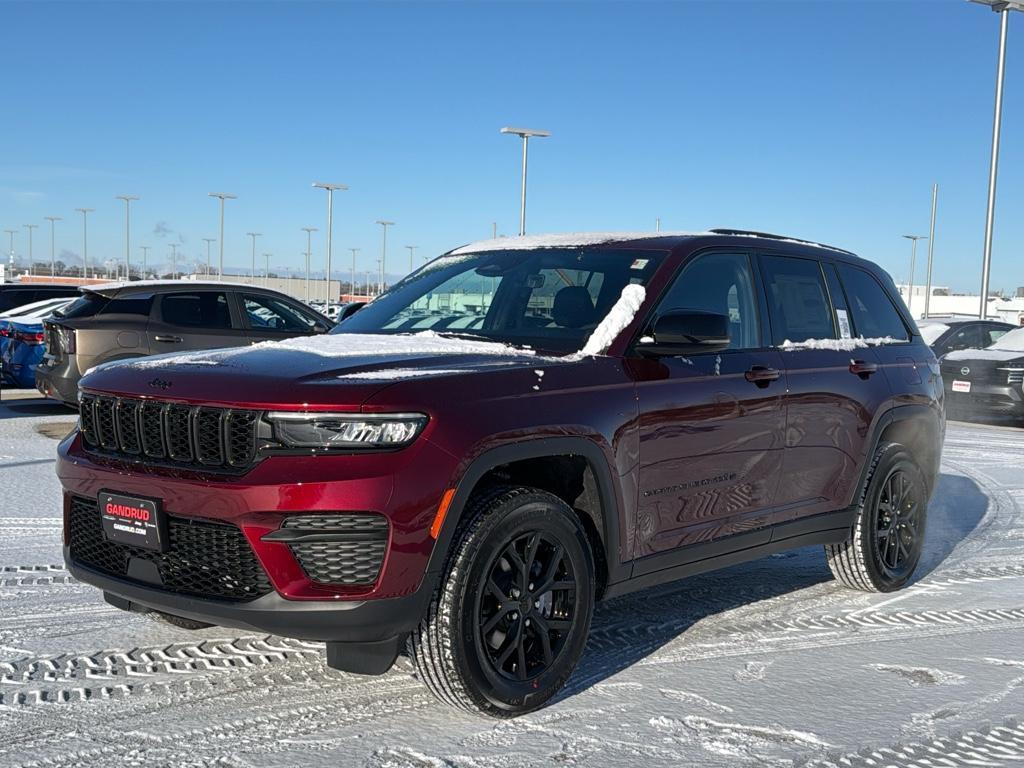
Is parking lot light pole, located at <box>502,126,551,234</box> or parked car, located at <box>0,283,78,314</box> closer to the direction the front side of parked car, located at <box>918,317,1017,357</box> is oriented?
the parked car

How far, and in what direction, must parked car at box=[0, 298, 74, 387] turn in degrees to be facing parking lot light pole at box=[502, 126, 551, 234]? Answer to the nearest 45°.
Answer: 0° — it already faces it

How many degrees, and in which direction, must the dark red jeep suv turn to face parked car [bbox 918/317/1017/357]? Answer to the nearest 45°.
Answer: approximately 180°

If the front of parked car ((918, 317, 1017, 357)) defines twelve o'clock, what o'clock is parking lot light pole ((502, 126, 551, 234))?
The parking lot light pole is roughly at 3 o'clock from the parked car.

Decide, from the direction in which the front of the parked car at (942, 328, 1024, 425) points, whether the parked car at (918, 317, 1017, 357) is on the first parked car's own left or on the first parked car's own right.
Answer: on the first parked car's own right

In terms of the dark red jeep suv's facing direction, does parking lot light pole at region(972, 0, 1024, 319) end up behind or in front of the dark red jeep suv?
behind

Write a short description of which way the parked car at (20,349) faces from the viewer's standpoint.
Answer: facing away from the viewer and to the right of the viewer

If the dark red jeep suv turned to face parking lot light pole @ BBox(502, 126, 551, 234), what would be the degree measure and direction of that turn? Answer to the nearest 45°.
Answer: approximately 135° to its right

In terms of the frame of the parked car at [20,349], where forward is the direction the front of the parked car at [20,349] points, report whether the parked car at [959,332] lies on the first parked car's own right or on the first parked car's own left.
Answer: on the first parked car's own right
